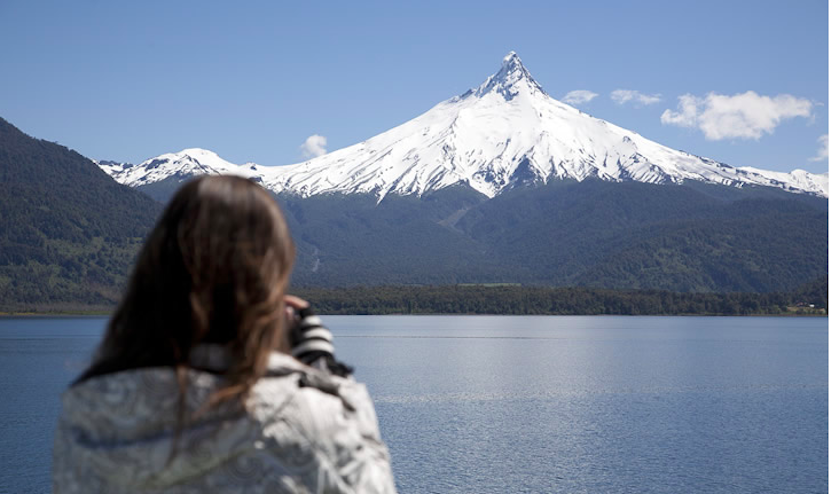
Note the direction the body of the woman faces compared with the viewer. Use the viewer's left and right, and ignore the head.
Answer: facing away from the viewer and to the right of the viewer
